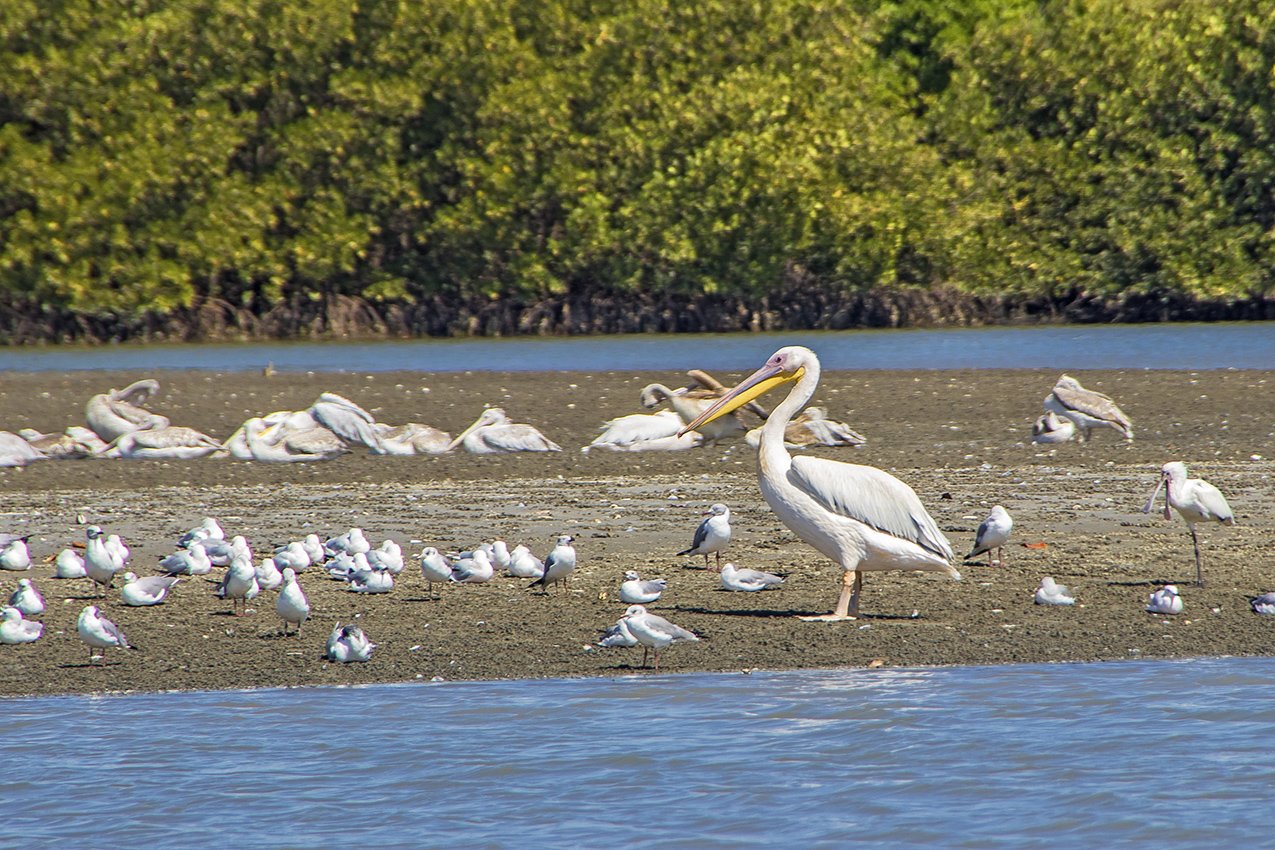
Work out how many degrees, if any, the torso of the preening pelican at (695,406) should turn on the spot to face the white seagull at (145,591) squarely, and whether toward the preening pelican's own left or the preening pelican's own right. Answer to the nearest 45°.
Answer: approximately 90° to the preening pelican's own left

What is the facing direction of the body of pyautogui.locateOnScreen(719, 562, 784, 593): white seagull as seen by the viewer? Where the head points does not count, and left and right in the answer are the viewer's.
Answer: facing to the left of the viewer

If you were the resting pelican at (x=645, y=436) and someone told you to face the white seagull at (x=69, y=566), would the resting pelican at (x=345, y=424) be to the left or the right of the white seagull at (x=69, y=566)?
right

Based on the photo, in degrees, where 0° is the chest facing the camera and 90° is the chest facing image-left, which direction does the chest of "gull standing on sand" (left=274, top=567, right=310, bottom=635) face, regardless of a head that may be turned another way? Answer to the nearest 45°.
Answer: approximately 0°

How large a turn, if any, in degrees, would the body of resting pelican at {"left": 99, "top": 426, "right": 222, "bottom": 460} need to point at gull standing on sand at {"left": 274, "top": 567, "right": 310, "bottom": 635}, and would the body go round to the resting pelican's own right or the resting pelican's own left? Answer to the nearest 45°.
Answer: approximately 90° to the resting pelican's own left

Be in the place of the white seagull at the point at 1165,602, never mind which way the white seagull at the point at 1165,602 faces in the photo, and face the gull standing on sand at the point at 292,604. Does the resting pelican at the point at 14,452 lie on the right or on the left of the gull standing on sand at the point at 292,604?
right

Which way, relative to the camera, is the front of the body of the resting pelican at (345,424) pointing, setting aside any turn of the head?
to the viewer's left

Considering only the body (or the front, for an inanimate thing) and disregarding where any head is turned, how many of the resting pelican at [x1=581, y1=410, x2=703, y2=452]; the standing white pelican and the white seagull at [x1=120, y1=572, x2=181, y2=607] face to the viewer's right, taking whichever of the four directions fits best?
1

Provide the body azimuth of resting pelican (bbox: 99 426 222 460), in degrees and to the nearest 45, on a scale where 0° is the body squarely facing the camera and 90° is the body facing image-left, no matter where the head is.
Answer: approximately 90°

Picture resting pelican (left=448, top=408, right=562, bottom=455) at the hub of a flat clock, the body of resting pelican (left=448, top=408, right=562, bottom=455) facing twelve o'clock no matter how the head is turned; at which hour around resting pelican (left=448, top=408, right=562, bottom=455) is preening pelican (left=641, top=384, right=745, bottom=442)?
preening pelican (left=641, top=384, right=745, bottom=442) is roughly at 5 o'clock from resting pelican (left=448, top=408, right=562, bottom=455).

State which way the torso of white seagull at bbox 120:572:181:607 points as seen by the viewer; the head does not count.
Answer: to the viewer's left

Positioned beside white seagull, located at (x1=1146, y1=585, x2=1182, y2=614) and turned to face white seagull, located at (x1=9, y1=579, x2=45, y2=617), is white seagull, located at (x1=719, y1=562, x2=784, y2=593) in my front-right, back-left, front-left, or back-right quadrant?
front-right

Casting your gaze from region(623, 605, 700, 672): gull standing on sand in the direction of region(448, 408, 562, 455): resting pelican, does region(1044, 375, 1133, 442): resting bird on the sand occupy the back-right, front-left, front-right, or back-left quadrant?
front-right

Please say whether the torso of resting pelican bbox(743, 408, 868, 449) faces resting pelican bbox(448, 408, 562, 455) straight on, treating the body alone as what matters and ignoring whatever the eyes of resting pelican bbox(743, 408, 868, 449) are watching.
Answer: yes

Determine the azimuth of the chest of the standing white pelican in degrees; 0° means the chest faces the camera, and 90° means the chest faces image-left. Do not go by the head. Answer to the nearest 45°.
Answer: approximately 90°
